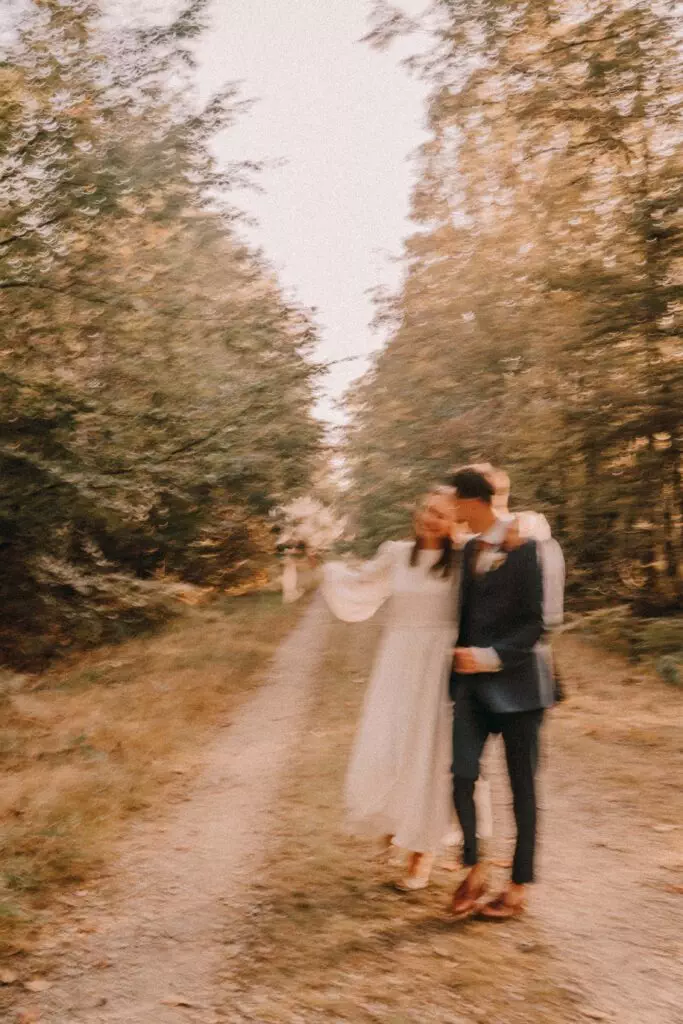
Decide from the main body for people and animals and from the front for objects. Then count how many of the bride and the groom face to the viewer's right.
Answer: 0

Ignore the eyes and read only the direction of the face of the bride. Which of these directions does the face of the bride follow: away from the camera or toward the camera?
toward the camera

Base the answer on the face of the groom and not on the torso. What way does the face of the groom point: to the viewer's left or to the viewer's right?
to the viewer's left

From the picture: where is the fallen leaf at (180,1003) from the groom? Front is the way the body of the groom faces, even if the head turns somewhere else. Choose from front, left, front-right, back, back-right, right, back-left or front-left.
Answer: front

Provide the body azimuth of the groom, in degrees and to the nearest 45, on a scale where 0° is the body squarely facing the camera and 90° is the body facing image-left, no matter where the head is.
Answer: approximately 45°

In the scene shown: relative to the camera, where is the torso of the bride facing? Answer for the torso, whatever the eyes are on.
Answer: toward the camera

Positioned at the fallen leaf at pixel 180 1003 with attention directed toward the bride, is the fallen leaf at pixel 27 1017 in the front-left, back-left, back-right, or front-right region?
back-left
